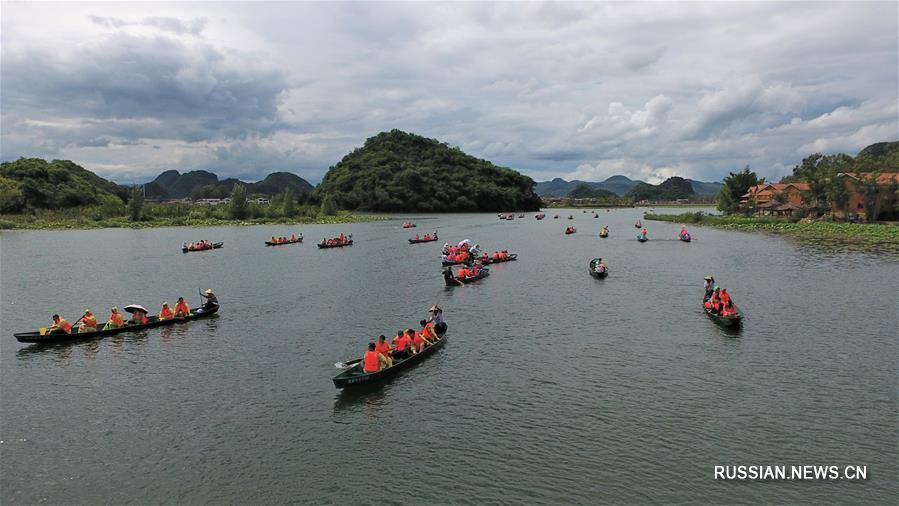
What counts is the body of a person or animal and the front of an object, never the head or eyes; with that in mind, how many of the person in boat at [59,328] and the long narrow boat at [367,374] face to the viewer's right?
0

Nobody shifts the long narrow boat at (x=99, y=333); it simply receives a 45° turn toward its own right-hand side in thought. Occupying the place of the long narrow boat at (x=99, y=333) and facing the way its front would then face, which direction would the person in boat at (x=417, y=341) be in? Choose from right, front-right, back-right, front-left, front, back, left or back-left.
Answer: back-left

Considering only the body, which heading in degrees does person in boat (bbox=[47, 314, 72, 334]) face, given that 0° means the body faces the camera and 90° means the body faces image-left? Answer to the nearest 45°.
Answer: approximately 45°

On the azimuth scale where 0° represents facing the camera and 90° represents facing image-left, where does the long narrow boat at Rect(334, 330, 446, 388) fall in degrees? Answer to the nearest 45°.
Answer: approximately 45°

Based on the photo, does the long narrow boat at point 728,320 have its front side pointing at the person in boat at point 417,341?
no

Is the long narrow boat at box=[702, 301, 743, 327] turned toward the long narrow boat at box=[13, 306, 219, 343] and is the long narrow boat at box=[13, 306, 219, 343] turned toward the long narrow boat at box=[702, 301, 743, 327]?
no

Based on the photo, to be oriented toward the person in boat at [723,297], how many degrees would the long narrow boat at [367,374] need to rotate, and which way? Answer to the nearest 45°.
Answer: approximately 180°

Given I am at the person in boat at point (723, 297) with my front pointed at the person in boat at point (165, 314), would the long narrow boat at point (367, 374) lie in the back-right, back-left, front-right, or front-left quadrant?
front-left

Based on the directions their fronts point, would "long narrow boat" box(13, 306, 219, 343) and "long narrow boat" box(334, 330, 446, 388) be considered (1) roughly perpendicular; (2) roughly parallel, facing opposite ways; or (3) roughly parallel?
roughly parallel

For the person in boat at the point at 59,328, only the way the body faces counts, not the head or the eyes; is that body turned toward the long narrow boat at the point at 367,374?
no

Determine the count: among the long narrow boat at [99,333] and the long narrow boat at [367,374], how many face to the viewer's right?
0

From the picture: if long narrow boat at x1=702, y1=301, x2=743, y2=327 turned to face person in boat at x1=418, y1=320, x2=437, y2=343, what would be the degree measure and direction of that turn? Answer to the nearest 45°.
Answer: approximately 90° to its right

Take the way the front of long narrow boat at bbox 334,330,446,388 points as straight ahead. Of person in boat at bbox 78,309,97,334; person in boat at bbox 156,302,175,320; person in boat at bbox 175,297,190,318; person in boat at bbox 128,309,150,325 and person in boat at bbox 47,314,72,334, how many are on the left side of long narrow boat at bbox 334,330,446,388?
0

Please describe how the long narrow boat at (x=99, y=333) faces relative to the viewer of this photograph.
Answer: facing the viewer and to the left of the viewer

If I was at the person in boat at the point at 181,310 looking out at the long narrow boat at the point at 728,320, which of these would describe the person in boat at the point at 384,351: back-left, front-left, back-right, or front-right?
front-right

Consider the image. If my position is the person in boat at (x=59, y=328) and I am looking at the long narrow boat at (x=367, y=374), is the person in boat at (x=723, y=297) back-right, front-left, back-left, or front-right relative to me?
front-left

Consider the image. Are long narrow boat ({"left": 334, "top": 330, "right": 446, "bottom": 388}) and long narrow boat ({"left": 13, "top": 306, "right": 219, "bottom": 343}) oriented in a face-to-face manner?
no

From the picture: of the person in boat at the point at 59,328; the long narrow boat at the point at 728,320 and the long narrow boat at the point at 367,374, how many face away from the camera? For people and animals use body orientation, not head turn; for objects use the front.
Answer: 0

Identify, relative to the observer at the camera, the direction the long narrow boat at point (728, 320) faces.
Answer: facing the viewer and to the right of the viewer
